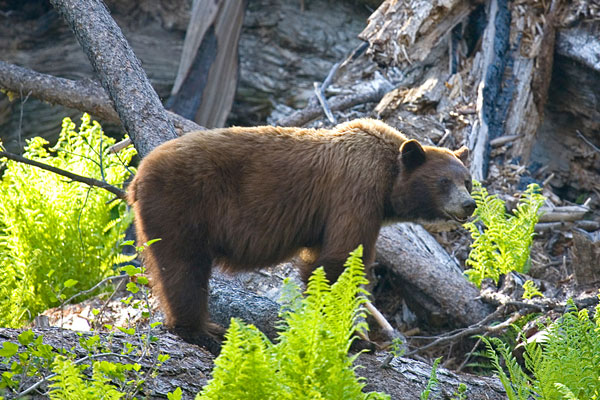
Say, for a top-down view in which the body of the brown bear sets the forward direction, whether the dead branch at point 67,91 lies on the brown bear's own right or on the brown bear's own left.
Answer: on the brown bear's own left

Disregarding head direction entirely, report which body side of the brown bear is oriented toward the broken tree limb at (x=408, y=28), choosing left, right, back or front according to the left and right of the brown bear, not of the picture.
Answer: left

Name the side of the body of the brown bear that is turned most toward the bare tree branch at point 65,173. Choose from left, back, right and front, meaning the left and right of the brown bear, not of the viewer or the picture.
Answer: back

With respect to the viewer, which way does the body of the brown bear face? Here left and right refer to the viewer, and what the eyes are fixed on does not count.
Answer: facing to the right of the viewer

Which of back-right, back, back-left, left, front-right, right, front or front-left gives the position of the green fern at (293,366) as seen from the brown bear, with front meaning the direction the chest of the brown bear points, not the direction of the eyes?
right

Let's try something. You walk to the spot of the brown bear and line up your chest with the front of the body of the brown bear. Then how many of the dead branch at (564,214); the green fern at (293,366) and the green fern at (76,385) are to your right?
2

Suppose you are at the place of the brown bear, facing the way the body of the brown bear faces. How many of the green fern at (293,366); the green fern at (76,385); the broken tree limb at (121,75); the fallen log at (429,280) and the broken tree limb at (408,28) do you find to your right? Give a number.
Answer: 2

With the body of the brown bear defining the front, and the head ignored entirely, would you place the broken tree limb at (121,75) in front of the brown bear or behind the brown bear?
behind

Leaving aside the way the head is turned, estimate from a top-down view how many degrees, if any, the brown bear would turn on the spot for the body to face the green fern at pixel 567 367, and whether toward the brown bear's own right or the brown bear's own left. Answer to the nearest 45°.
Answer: approximately 45° to the brown bear's own right

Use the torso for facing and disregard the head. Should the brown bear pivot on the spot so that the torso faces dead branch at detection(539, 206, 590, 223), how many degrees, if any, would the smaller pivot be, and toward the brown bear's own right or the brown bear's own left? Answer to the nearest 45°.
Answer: approximately 45° to the brown bear's own left
